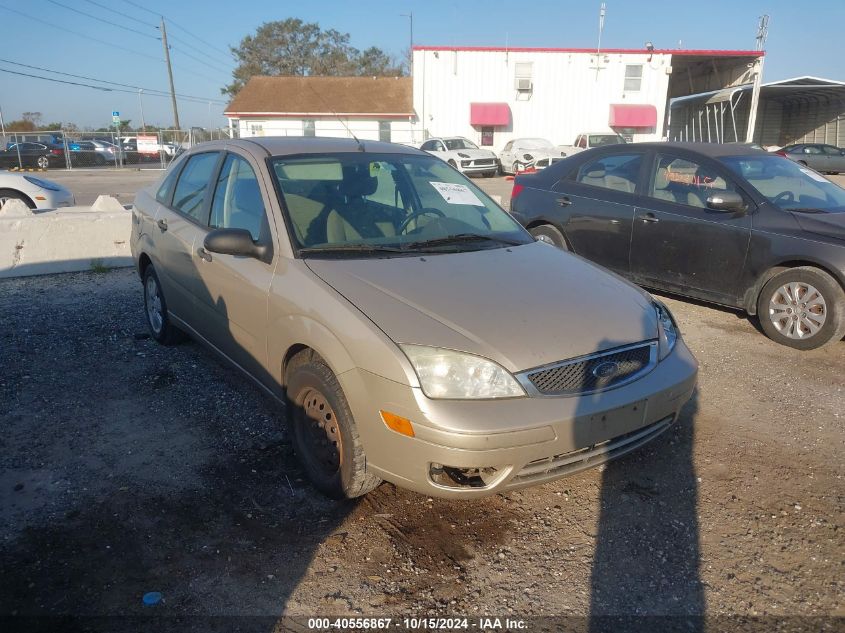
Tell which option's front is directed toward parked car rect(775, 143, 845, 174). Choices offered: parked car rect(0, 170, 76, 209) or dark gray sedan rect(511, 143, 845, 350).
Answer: parked car rect(0, 170, 76, 209)

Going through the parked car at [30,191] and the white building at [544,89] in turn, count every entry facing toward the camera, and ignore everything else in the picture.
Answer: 1

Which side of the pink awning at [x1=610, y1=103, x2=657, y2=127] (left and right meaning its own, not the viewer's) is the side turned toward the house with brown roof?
right

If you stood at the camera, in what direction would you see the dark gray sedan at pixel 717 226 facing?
facing the viewer and to the right of the viewer

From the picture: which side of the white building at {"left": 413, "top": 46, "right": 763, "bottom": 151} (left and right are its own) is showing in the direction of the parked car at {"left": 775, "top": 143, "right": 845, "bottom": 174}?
left

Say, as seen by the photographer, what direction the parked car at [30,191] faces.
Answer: facing to the right of the viewer

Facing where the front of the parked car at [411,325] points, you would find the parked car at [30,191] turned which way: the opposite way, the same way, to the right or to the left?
to the left

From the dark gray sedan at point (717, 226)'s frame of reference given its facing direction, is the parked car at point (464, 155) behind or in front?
behind

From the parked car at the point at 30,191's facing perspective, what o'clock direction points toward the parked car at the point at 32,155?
the parked car at the point at 32,155 is roughly at 9 o'clock from the parked car at the point at 30,191.

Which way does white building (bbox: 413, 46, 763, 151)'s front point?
toward the camera

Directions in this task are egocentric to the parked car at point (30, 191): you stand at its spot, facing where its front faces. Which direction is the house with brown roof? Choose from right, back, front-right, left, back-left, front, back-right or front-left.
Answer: front-left

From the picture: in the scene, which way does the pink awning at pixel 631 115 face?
toward the camera

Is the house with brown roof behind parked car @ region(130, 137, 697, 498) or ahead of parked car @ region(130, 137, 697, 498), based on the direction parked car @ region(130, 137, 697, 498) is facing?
behind

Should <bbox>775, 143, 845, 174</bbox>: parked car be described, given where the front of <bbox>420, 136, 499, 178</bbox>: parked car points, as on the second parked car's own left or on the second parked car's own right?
on the second parked car's own left

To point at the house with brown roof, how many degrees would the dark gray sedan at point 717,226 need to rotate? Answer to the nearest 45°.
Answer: approximately 180°
